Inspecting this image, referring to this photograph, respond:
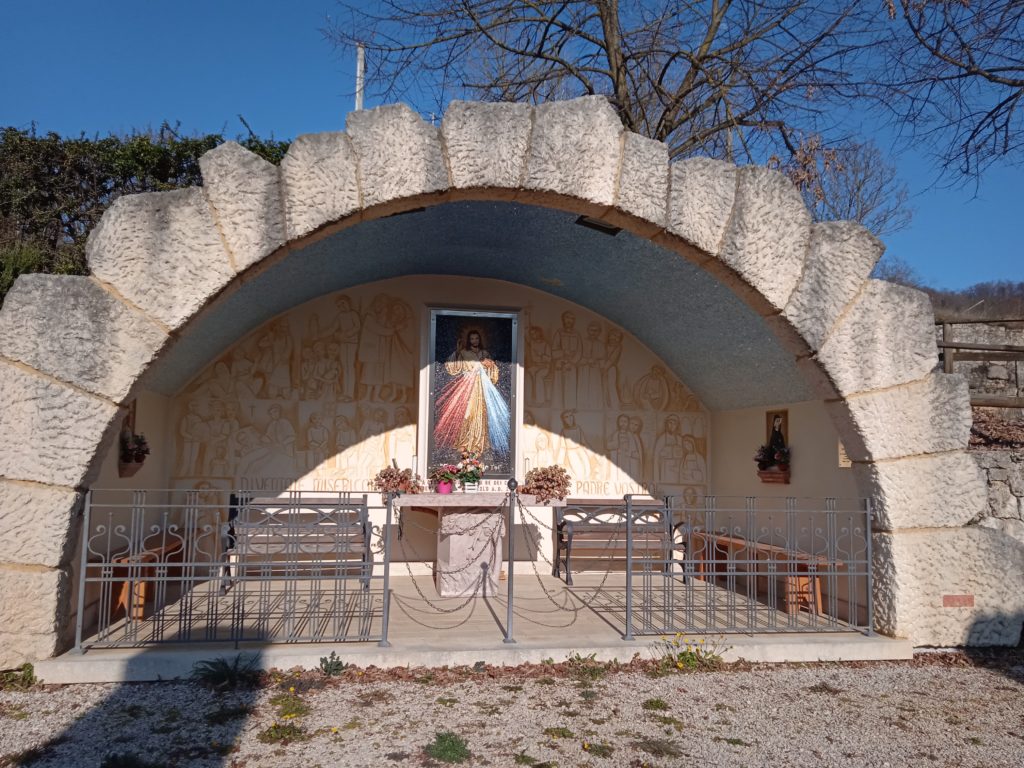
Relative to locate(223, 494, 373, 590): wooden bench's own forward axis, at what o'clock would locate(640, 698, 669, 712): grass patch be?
The grass patch is roughly at 11 o'clock from the wooden bench.

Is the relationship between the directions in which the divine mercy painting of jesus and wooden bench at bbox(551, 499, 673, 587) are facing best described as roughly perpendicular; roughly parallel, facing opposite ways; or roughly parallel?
roughly parallel

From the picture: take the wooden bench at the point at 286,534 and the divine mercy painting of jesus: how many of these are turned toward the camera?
2

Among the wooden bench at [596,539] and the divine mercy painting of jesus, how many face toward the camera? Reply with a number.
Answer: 2

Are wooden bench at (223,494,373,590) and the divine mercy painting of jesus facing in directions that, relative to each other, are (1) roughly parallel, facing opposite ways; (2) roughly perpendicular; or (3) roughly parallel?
roughly parallel

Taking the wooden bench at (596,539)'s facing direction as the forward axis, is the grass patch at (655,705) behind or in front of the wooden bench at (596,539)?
in front

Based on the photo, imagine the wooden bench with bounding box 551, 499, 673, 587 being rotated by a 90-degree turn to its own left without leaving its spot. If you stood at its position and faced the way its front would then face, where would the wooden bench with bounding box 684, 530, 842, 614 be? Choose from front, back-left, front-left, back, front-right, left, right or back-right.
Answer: front-right

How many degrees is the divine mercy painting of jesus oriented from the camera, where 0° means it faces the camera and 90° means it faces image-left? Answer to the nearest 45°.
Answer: approximately 0°

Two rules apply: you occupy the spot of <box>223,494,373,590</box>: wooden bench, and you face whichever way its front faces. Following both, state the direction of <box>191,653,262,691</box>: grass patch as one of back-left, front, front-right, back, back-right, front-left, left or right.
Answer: front

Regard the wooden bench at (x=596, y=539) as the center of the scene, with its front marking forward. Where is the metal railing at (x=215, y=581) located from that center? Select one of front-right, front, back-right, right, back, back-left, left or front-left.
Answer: front-right

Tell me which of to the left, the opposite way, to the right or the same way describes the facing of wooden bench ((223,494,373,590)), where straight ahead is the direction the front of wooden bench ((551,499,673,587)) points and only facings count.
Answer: the same way

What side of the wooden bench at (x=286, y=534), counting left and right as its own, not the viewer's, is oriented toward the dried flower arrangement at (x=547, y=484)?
left

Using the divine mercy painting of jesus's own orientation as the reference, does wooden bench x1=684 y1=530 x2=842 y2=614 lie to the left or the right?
on its left

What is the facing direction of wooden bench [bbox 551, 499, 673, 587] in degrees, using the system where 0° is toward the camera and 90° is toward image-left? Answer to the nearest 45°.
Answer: approximately 0°

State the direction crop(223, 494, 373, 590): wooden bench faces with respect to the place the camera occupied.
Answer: facing the viewer

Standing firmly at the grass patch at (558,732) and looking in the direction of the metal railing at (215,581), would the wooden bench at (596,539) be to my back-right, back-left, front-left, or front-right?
front-right
